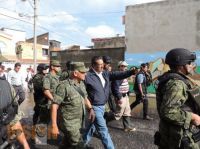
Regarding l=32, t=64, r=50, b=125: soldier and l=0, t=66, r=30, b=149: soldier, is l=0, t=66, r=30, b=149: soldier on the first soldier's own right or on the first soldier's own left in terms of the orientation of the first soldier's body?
on the first soldier's own right

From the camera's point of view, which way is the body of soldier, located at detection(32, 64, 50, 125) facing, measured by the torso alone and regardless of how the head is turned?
to the viewer's right
